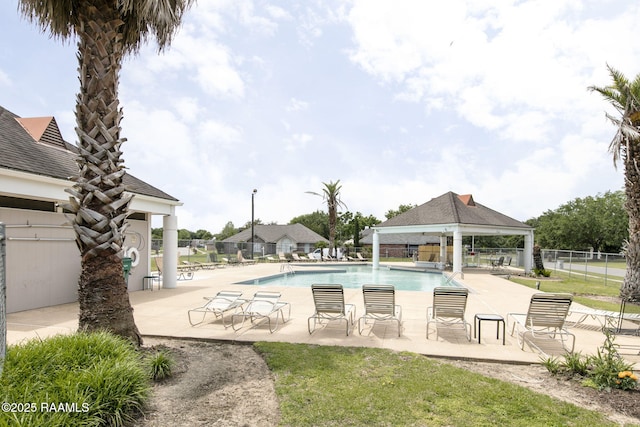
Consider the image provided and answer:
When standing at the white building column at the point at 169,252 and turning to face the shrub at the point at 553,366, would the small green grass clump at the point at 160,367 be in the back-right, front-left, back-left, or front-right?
front-right

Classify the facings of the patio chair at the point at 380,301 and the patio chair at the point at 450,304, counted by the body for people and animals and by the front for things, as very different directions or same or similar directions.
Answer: same or similar directions
